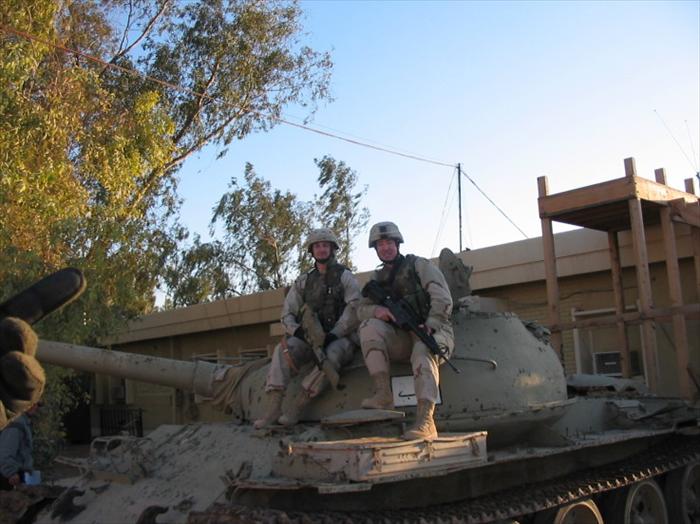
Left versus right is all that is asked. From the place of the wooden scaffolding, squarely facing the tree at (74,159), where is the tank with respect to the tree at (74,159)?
left

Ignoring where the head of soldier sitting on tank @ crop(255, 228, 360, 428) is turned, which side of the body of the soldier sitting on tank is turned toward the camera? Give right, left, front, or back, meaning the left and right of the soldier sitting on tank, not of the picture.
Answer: front

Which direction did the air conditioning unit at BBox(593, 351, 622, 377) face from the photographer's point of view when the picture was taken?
facing the viewer and to the left of the viewer

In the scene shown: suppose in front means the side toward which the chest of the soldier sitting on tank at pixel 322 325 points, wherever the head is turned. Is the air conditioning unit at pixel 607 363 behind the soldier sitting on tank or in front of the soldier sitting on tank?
behind

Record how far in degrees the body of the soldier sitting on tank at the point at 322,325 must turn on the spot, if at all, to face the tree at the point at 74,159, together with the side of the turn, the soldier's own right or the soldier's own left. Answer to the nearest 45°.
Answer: approximately 135° to the soldier's own right

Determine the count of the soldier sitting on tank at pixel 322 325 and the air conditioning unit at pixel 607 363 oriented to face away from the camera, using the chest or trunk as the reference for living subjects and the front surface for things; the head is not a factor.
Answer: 0

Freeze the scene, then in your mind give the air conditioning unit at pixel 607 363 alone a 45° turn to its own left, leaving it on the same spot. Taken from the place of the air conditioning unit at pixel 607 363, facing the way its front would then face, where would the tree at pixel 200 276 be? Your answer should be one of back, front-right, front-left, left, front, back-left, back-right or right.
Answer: back-right

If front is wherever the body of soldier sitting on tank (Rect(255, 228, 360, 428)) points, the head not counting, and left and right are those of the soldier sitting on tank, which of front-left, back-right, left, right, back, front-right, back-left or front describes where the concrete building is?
back-left
